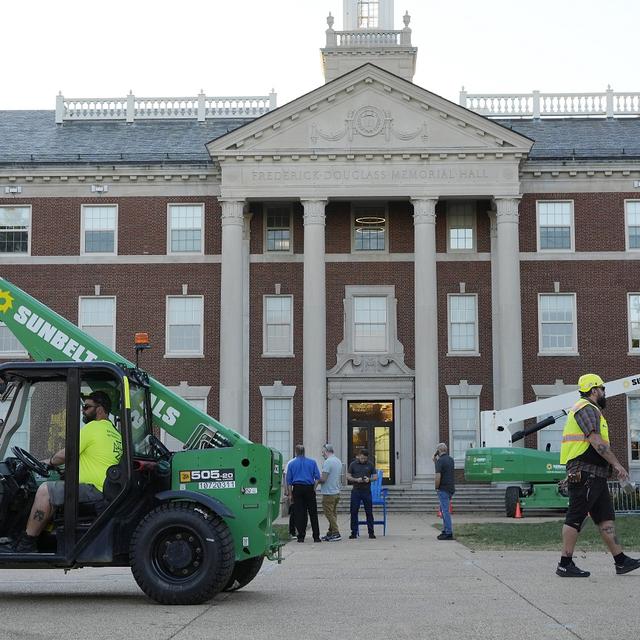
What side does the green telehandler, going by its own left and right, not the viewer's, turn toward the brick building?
right

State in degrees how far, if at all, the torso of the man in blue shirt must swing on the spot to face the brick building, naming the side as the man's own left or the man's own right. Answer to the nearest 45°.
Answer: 0° — they already face it

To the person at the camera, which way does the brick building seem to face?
facing the viewer

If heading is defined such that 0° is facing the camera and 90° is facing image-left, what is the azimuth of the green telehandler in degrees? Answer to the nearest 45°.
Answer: approximately 90°

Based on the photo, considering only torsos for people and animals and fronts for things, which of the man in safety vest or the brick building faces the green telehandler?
the brick building

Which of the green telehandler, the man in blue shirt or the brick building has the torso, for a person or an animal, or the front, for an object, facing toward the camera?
the brick building

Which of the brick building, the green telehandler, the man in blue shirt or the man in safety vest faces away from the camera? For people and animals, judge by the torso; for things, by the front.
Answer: the man in blue shirt

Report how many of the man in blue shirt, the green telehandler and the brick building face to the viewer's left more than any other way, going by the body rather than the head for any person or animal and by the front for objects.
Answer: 1

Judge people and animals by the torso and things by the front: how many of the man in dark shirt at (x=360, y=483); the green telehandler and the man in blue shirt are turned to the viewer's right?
0

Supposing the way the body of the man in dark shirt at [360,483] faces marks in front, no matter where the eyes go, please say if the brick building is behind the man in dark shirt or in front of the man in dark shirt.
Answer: behind

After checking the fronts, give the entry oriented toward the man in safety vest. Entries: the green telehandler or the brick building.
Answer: the brick building

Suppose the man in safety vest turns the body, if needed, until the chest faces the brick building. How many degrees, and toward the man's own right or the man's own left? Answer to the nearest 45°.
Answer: approximately 90° to the man's own left

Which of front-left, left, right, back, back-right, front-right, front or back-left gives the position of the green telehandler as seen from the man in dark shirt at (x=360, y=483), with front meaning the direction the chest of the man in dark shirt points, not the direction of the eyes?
front

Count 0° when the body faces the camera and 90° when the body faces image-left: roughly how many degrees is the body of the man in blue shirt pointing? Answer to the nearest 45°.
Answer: approximately 180°

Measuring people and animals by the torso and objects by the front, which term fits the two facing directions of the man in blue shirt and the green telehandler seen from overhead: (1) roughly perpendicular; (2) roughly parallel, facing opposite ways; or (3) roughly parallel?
roughly perpendicular

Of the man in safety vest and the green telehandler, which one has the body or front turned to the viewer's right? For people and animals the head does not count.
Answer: the man in safety vest

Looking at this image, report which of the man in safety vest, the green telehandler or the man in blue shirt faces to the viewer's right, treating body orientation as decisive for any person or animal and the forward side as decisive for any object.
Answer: the man in safety vest
